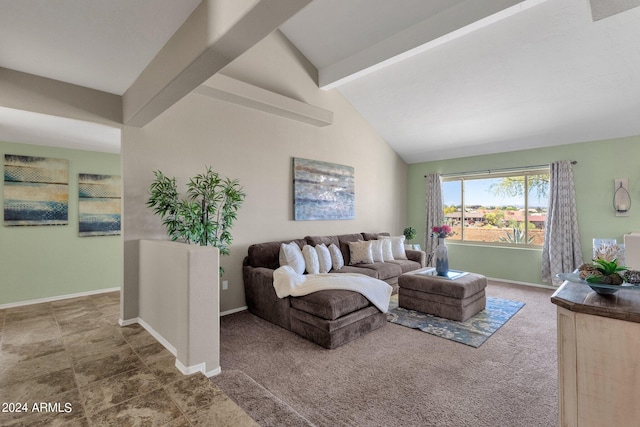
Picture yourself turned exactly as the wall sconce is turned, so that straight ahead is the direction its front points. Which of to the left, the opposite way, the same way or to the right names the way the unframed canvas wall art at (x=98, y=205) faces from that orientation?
to the left

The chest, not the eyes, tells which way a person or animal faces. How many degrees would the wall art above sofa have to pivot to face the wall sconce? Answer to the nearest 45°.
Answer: approximately 45° to its left

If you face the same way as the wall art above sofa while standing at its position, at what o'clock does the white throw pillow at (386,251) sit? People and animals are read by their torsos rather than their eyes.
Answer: The white throw pillow is roughly at 10 o'clock from the wall art above sofa.

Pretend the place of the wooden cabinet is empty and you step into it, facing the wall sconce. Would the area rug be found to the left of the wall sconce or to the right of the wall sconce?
left

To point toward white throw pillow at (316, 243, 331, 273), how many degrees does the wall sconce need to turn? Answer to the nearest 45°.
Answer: approximately 45° to its right

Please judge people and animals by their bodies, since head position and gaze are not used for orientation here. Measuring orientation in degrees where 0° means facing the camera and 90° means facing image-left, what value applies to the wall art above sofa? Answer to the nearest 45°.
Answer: approximately 315°

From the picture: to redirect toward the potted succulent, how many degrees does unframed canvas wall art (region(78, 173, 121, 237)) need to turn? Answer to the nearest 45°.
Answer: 0° — it already faces it

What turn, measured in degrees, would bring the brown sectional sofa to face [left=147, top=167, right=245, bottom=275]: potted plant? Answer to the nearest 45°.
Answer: approximately 135° to its right

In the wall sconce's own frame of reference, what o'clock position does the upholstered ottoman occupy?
The upholstered ottoman is roughly at 1 o'clock from the wall sconce.
